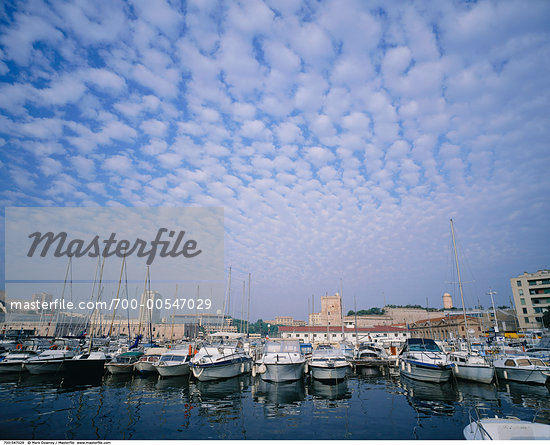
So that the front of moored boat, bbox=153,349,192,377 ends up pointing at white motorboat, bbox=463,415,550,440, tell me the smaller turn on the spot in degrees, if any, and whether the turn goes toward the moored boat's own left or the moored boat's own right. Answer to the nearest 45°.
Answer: approximately 45° to the moored boat's own left

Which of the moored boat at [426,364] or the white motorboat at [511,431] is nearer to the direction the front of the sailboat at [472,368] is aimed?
the white motorboat

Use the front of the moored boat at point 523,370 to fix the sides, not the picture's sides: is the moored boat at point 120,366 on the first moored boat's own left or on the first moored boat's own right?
on the first moored boat's own right

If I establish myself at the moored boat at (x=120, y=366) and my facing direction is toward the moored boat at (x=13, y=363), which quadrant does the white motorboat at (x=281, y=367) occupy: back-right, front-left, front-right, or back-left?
back-left

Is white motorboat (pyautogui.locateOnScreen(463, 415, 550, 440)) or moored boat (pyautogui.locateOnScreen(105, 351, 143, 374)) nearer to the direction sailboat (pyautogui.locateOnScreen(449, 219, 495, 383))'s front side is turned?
the white motorboat

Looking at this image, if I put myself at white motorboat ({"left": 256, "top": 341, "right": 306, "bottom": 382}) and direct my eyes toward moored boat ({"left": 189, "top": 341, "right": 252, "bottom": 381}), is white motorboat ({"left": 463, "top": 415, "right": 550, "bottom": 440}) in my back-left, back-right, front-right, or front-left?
back-left

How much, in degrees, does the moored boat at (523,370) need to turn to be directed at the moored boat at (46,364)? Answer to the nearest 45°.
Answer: approximately 90° to its right

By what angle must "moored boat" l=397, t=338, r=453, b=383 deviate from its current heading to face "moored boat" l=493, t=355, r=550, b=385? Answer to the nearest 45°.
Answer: approximately 90° to its left

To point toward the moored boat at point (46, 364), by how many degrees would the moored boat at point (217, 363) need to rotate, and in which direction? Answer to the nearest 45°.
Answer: approximately 45° to its right
